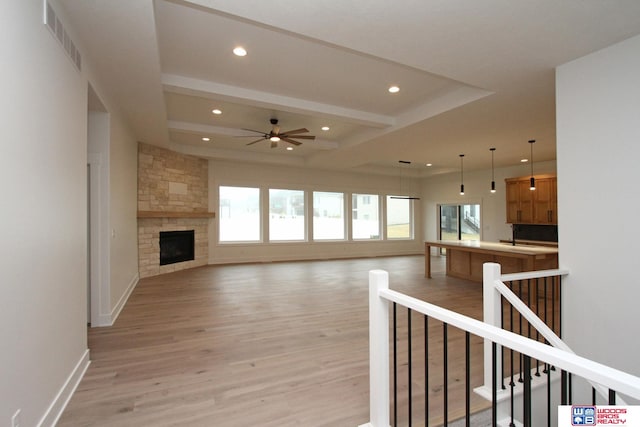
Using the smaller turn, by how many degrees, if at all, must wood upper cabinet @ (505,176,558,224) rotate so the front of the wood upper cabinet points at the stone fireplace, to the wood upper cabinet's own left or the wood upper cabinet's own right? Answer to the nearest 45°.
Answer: approximately 45° to the wood upper cabinet's own right

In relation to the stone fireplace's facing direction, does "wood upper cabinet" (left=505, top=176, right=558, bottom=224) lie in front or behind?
in front

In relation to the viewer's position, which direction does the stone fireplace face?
facing the viewer and to the right of the viewer

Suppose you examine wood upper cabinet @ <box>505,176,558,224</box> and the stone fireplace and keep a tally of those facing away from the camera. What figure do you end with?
0

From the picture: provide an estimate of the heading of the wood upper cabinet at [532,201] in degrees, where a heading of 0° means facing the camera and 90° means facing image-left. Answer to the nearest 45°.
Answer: approximately 0°

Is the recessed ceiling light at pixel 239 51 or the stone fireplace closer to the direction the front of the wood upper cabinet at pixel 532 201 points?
the recessed ceiling light

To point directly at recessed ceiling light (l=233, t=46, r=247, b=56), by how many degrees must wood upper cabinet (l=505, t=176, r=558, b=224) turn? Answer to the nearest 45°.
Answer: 0° — it already faces it

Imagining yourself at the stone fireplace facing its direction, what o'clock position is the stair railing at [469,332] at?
The stair railing is roughly at 1 o'clock from the stone fireplace.
